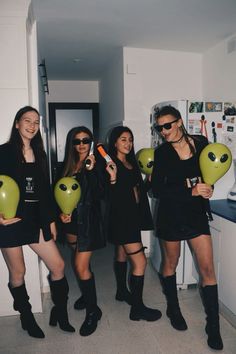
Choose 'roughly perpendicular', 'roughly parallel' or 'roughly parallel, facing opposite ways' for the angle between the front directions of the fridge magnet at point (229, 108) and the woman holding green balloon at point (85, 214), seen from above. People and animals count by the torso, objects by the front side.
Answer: roughly parallel

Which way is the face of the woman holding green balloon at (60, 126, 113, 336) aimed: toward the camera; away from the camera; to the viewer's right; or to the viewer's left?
toward the camera

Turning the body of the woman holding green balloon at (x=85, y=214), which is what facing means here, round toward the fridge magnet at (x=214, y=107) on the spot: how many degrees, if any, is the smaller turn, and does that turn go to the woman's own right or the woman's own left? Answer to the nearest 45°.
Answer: approximately 180°

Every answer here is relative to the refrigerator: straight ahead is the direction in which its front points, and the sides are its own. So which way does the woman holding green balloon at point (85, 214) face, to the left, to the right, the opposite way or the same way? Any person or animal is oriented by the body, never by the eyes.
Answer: the same way

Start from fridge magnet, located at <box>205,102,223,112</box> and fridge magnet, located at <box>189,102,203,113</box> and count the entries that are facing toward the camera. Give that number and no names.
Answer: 2

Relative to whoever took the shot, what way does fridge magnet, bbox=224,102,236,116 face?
facing the viewer

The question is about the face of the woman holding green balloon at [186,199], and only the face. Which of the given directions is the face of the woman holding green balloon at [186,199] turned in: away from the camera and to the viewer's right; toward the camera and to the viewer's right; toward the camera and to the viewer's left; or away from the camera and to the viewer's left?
toward the camera and to the viewer's left

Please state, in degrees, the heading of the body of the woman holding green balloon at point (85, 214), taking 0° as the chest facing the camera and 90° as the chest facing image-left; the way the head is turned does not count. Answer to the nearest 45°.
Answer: approximately 45°

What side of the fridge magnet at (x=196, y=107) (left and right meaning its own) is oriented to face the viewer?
front

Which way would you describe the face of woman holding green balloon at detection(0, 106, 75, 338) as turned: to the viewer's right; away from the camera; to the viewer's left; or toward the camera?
toward the camera

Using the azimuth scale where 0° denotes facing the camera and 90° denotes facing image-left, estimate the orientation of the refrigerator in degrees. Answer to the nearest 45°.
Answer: approximately 45°

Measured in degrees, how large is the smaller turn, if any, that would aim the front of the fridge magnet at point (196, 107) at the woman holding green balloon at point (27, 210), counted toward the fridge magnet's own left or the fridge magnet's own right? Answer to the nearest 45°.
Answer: approximately 45° to the fridge magnet's own right
